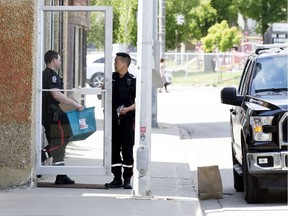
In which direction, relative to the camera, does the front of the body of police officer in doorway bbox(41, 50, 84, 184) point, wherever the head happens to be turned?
to the viewer's right

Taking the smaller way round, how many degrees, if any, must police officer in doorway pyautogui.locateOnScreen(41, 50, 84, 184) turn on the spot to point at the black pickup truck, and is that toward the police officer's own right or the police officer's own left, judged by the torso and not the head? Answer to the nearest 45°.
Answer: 0° — they already face it

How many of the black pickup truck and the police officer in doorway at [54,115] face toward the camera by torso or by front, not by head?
1

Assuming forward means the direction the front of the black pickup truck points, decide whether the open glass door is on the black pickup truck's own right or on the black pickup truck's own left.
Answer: on the black pickup truck's own right

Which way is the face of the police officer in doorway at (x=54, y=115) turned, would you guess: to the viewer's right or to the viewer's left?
to the viewer's right

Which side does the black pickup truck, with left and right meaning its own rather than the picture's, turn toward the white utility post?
right

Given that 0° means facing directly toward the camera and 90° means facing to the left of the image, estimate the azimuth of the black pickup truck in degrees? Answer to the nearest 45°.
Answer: approximately 0°
